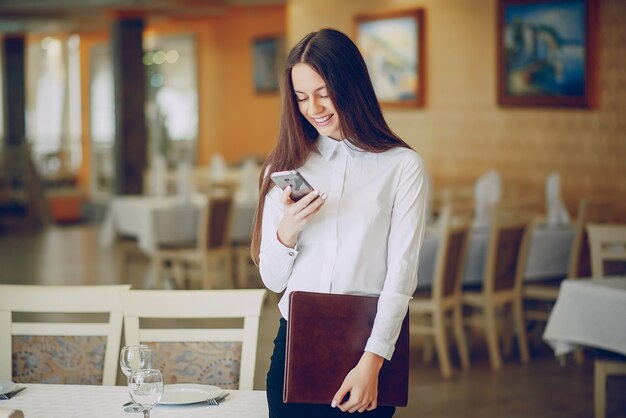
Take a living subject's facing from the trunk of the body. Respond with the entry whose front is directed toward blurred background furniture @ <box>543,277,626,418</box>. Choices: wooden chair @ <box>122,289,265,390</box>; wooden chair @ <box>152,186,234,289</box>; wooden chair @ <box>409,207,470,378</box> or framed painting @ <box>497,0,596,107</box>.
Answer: the framed painting

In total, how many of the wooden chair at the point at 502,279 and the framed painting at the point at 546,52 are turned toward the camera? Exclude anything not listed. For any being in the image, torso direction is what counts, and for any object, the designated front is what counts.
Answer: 1

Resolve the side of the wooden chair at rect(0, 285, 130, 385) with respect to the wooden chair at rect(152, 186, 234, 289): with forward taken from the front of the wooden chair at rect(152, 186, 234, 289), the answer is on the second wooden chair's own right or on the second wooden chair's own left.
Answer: on the second wooden chair's own left

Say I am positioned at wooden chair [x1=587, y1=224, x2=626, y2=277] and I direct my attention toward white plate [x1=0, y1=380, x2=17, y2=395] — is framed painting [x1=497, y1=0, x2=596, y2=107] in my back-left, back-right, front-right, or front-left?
back-right

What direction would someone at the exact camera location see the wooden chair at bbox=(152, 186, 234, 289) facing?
facing away from the viewer and to the left of the viewer
